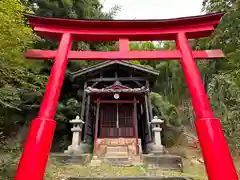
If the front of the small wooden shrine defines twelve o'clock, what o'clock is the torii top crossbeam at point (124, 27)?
The torii top crossbeam is roughly at 12 o'clock from the small wooden shrine.

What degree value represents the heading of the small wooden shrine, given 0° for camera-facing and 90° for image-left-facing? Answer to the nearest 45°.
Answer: approximately 0°

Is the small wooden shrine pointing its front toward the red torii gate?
yes
